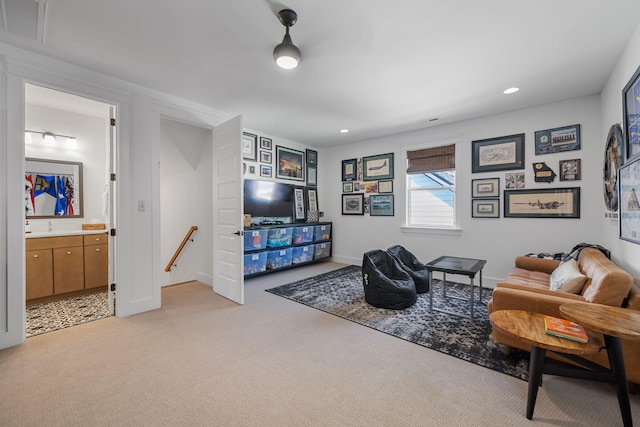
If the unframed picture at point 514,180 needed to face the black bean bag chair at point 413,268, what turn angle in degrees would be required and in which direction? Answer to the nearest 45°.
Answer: approximately 45° to its right

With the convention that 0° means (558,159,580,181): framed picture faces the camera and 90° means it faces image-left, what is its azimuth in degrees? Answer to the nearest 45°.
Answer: approximately 0°

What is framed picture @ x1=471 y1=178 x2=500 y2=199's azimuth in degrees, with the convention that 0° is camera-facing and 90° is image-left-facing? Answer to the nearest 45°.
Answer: approximately 0°

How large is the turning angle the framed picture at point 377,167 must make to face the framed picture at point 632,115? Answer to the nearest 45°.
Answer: approximately 90° to its left

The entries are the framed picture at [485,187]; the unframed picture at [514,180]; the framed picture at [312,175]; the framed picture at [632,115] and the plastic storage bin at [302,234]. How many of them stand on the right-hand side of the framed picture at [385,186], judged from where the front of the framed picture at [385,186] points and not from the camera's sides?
2

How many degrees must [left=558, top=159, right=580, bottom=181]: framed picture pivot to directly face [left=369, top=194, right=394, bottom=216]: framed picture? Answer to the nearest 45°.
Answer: approximately 90° to its right

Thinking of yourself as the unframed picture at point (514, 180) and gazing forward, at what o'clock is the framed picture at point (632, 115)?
the framed picture at point (632, 115) is roughly at 11 o'clock from the unframed picture at point (514, 180).
